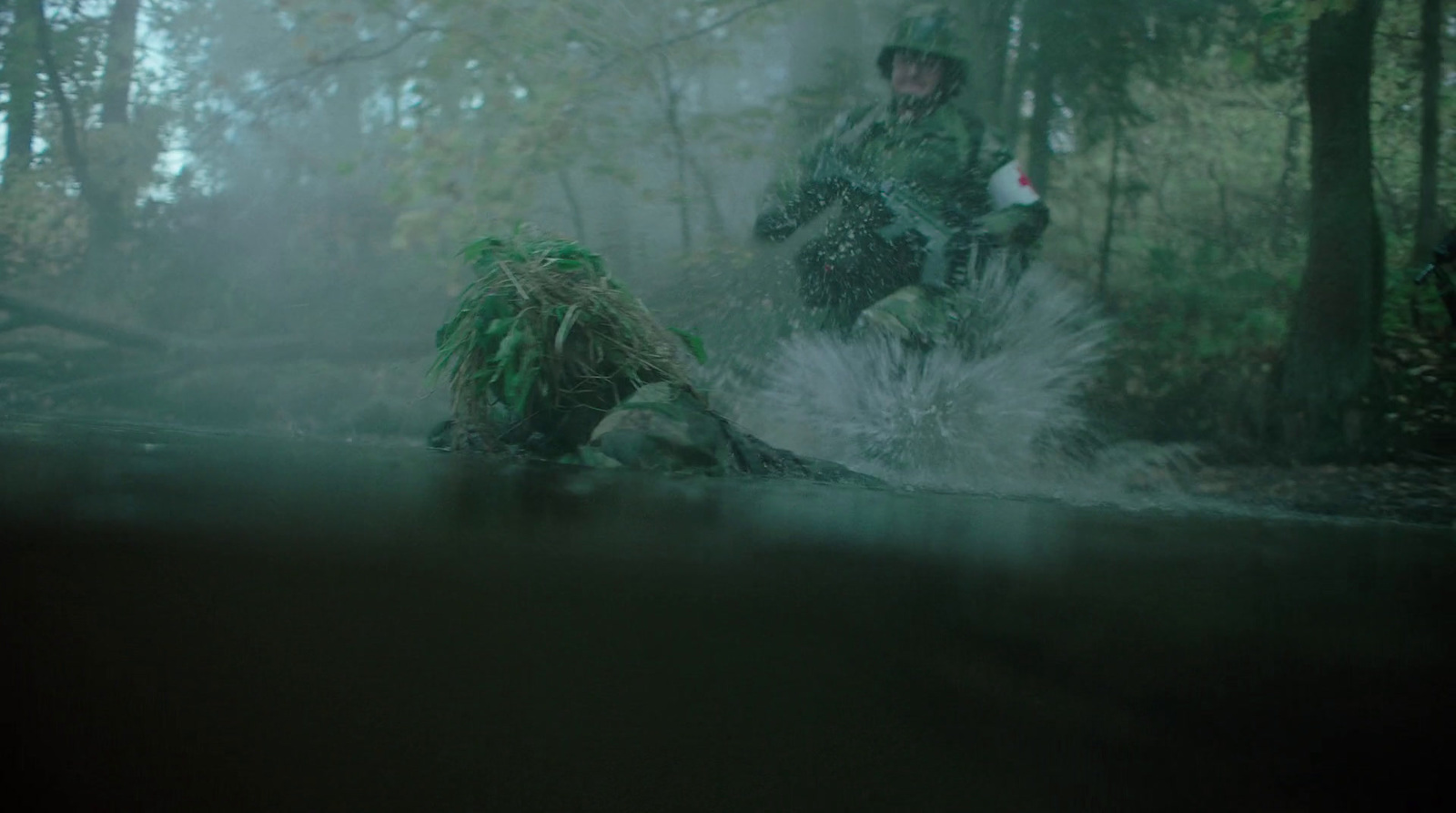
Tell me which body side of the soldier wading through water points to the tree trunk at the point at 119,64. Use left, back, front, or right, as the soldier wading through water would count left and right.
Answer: right

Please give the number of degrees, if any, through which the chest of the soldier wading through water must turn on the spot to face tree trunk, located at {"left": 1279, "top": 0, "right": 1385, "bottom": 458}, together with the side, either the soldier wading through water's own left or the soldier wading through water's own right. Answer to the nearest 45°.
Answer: approximately 90° to the soldier wading through water's own left

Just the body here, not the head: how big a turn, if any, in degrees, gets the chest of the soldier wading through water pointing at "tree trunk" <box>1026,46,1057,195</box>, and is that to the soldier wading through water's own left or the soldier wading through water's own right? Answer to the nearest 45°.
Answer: approximately 135° to the soldier wading through water's own left

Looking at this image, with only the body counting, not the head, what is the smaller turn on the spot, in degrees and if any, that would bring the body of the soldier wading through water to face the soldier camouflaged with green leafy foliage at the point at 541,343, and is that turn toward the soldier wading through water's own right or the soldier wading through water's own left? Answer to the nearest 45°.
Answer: approximately 45° to the soldier wading through water's own right

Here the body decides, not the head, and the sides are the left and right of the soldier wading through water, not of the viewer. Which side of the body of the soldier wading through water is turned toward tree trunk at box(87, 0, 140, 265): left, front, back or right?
right

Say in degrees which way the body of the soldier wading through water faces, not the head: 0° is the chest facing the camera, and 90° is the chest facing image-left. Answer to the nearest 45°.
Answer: approximately 0°

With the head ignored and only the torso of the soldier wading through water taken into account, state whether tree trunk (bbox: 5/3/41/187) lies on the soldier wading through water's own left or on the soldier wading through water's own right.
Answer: on the soldier wading through water's own right

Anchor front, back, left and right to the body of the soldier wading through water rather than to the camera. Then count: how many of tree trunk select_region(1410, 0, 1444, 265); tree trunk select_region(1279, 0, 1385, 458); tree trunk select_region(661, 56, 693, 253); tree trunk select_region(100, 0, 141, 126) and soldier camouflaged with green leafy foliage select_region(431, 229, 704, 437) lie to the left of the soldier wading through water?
2

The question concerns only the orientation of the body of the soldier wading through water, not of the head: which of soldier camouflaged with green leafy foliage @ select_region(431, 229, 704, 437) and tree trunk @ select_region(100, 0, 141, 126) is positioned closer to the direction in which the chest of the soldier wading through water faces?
the soldier camouflaged with green leafy foliage

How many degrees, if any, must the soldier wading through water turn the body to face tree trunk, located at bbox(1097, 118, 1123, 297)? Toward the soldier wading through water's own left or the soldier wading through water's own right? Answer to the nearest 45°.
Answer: approximately 135° to the soldier wading through water's own left
